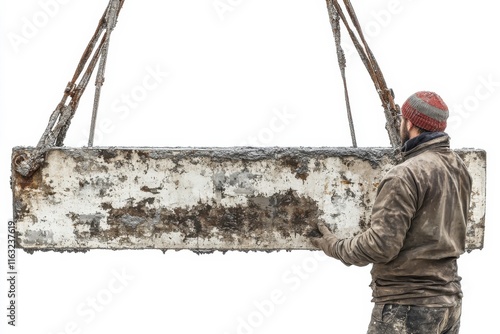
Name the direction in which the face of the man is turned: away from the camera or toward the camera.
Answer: away from the camera

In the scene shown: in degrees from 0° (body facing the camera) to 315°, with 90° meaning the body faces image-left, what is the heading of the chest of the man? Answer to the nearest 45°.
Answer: approximately 135°
